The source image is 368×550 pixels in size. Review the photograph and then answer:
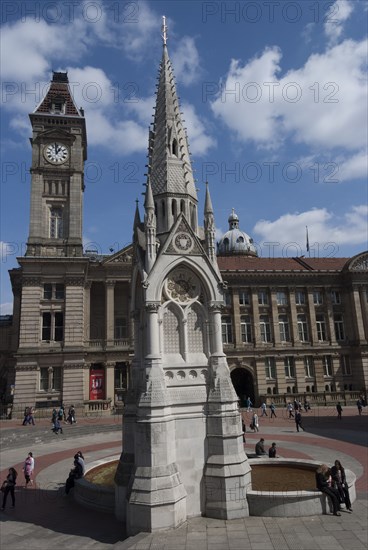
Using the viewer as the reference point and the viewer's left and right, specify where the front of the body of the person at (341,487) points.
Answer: facing the viewer and to the right of the viewer

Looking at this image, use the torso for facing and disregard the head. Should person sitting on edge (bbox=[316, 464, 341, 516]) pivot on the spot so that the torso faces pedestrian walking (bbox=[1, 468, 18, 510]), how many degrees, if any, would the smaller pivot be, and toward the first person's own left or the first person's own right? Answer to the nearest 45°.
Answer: approximately 135° to the first person's own right

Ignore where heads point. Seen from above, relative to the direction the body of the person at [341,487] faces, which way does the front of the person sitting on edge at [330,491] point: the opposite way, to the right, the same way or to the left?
the same way

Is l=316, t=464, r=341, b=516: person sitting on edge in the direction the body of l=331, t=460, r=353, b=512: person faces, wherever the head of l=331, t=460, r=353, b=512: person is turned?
no

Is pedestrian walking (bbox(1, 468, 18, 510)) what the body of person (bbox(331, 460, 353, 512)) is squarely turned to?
no

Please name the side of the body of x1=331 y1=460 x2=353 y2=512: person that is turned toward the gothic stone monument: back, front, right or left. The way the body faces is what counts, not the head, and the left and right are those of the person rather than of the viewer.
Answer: right

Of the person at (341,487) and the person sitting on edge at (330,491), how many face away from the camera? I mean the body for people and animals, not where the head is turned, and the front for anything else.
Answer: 0

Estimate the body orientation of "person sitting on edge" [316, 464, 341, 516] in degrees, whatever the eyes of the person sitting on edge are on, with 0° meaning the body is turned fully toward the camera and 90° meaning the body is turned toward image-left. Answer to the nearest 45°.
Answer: approximately 315°

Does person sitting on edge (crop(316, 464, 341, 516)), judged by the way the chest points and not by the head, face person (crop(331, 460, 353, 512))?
no
